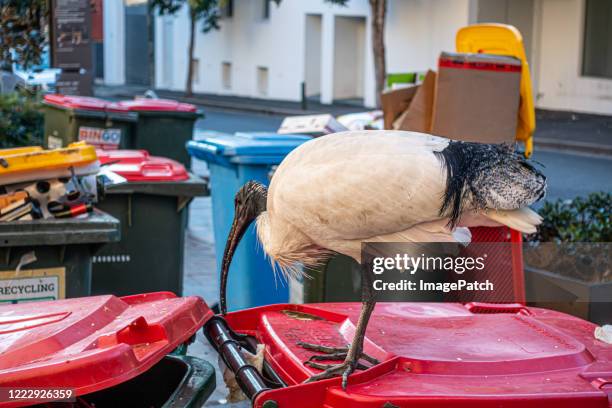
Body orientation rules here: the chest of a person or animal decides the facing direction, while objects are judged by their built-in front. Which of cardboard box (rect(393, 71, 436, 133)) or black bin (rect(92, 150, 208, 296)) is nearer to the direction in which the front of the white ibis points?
the black bin

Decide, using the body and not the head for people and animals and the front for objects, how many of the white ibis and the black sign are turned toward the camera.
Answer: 1

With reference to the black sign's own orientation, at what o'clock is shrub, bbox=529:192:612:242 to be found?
The shrub is roughly at 11 o'clock from the black sign.

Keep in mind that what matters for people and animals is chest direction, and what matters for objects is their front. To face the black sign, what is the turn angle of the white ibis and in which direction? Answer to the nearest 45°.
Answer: approximately 45° to its right

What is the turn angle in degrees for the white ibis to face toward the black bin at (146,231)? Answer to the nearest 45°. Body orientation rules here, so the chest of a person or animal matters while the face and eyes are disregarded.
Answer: approximately 45° to its right

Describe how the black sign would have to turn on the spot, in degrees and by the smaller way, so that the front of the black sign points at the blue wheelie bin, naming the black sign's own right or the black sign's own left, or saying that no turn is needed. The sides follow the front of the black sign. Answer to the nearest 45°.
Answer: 0° — it already faces it

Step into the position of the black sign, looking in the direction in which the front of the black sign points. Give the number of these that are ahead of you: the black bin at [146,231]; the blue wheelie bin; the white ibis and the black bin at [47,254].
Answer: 4

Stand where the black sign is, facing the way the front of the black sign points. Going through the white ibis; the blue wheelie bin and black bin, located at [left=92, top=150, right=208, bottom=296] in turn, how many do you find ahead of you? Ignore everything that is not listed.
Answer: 3

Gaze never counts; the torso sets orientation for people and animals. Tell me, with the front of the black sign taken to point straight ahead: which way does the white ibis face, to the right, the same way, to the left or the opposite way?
to the right

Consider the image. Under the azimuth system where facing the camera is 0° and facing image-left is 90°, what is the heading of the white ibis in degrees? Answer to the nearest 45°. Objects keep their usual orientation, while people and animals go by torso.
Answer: approximately 90°

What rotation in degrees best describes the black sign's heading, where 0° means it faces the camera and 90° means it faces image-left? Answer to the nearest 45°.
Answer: approximately 0°

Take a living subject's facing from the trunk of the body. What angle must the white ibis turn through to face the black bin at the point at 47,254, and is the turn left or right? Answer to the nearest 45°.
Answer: approximately 45° to its right

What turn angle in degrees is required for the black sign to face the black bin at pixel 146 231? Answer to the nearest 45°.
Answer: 0° — it already faces it

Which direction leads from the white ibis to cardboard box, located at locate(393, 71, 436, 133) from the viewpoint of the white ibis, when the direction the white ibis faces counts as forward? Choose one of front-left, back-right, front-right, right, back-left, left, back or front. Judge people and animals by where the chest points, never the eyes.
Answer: right

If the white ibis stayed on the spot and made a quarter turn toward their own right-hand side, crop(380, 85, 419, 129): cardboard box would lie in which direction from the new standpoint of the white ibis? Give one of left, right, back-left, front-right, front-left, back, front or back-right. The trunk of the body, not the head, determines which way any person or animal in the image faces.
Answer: front
